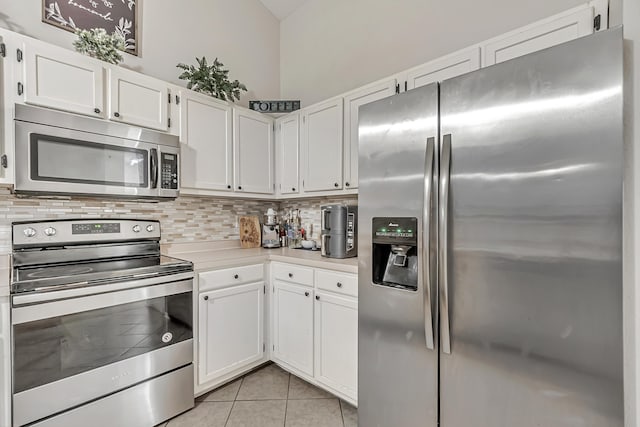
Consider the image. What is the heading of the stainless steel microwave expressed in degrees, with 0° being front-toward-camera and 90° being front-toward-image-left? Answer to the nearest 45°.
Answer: approximately 315°

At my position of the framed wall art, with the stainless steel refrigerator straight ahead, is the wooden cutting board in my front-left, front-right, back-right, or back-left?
front-left

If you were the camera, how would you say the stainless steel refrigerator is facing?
facing the viewer and to the left of the viewer

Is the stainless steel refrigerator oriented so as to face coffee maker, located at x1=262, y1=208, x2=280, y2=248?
no

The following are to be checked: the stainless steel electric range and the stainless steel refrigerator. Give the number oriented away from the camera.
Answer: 0

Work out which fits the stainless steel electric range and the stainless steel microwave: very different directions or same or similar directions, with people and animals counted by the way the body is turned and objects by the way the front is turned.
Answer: same or similar directions

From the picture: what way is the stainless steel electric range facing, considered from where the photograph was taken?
facing the viewer and to the right of the viewer

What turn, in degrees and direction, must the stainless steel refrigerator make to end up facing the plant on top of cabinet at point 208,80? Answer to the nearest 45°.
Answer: approximately 45° to its right

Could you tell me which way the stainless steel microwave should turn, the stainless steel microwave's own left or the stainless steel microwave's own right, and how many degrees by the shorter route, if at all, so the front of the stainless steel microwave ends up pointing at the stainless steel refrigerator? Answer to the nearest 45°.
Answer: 0° — it already faces it
